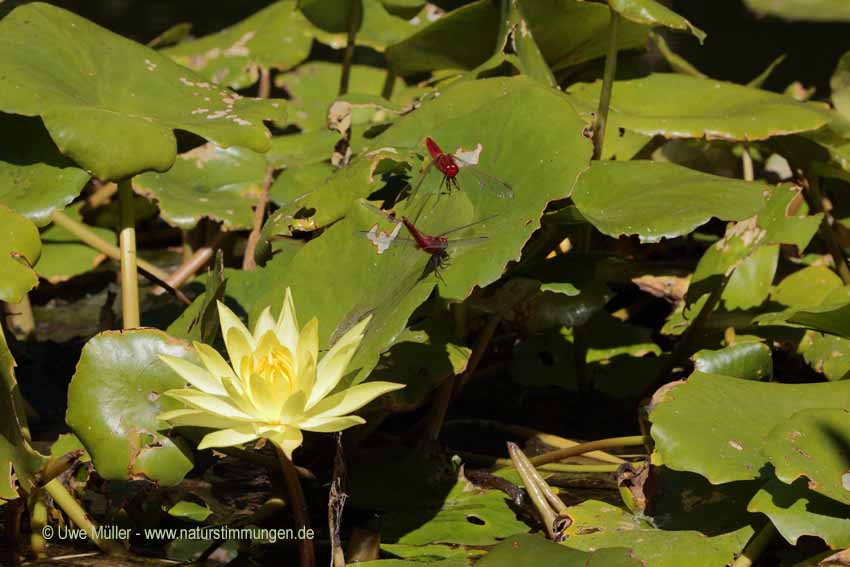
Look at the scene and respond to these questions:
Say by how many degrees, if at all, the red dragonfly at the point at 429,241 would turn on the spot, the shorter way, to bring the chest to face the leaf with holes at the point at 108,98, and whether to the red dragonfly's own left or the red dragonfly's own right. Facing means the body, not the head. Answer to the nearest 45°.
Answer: approximately 180°

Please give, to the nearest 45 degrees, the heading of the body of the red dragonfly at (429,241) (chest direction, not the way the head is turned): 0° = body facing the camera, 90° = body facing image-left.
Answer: approximately 315°

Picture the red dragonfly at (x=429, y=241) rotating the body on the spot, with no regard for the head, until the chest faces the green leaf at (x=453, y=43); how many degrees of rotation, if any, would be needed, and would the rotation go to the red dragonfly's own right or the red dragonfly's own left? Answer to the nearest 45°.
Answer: approximately 135° to the red dragonfly's own left

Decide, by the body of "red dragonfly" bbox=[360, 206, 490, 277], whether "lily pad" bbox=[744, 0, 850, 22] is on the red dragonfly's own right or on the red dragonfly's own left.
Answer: on the red dragonfly's own left

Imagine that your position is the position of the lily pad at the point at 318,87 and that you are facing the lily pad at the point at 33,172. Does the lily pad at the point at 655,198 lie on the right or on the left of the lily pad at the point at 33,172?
left

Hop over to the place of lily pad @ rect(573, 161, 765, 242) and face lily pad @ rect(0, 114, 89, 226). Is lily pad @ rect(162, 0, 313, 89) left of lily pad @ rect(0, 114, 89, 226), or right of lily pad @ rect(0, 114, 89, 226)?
right
